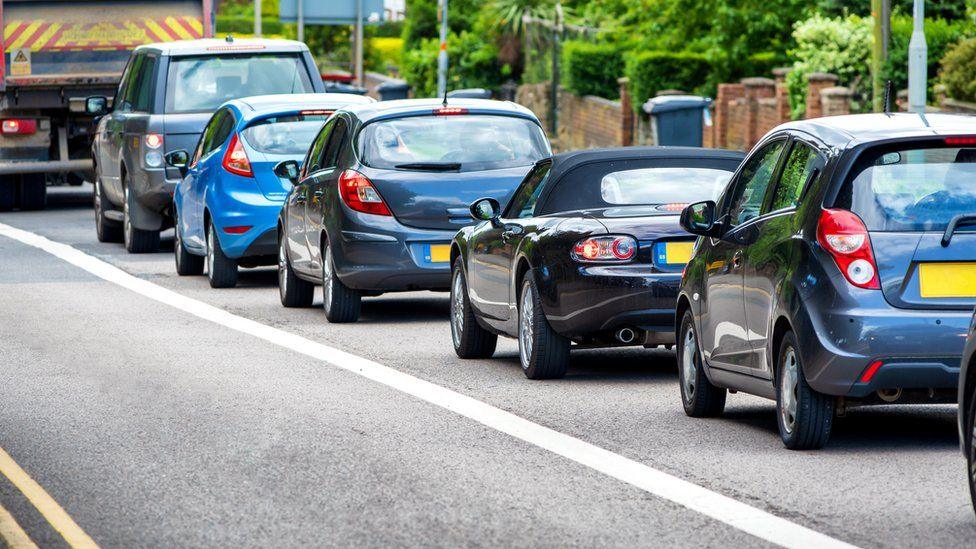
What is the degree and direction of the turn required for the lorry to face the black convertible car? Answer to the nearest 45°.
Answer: approximately 180°

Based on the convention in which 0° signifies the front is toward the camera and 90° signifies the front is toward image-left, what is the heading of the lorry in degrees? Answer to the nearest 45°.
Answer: approximately 180°

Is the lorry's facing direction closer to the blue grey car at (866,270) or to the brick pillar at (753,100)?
the brick pillar

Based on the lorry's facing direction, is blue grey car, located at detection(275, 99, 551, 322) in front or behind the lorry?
behind

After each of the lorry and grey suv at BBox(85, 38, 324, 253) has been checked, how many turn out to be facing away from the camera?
2

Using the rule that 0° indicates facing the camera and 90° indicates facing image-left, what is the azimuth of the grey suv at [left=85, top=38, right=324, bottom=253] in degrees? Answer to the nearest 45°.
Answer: approximately 180°

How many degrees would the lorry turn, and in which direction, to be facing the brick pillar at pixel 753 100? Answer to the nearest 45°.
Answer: approximately 45° to its right

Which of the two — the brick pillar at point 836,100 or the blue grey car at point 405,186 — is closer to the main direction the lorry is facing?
the brick pillar

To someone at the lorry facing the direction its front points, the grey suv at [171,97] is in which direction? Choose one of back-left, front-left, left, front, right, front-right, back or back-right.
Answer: back

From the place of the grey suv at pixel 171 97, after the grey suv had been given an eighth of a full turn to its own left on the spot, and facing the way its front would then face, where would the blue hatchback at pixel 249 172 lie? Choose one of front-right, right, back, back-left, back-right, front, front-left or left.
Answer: back-left

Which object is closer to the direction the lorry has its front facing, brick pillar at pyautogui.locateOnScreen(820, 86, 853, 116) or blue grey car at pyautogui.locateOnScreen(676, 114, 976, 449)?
the brick pillar

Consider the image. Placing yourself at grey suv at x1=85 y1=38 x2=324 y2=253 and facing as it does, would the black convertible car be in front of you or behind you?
behind
